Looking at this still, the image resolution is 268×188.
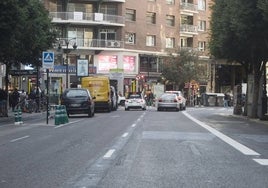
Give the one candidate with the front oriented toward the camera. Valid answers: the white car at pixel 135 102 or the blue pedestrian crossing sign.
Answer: the blue pedestrian crossing sign

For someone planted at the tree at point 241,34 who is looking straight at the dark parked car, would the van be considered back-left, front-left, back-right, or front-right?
front-right

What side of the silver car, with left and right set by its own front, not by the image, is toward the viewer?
back

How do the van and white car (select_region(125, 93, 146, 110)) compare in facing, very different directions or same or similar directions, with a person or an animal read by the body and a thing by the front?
same or similar directions

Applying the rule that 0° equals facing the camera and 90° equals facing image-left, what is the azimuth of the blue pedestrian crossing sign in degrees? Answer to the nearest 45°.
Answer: approximately 0°

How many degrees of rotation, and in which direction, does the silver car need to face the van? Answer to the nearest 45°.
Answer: approximately 135° to its left

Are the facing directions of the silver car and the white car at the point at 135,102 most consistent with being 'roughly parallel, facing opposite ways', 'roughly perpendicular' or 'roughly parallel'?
roughly parallel
